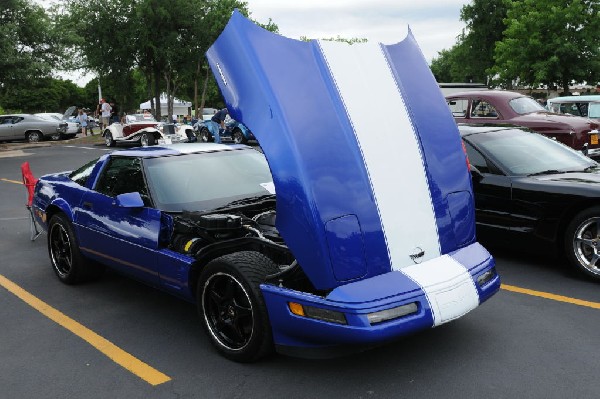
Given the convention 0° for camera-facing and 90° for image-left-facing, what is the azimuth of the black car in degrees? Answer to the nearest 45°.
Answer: approximately 315°

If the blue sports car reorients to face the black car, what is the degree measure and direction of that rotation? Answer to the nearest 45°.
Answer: approximately 90° to its left

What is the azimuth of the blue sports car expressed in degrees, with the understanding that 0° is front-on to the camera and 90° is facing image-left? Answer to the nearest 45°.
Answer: approximately 315°

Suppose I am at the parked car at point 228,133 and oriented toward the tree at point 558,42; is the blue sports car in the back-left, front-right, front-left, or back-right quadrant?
back-right
